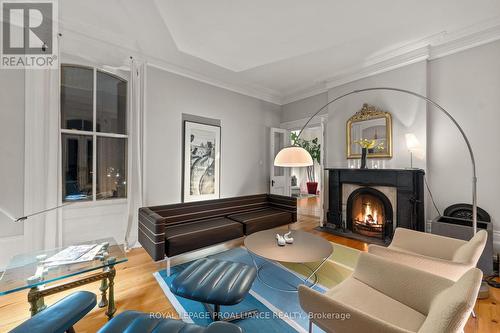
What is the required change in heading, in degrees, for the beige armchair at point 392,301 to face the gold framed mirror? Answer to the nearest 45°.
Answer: approximately 45° to its right

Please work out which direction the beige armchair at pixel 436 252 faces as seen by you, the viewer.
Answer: facing away from the viewer and to the left of the viewer

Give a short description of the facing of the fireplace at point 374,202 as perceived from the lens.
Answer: facing the viewer and to the left of the viewer

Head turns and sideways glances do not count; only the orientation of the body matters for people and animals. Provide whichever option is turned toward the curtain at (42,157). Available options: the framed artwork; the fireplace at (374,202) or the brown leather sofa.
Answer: the fireplace

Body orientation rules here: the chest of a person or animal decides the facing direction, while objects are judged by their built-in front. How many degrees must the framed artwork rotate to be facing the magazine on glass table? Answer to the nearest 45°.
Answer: approximately 90° to its right

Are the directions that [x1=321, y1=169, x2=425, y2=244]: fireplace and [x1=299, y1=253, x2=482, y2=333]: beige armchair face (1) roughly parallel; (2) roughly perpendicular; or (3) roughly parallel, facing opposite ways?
roughly perpendicular

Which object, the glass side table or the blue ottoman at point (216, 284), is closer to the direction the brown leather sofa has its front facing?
the blue ottoman

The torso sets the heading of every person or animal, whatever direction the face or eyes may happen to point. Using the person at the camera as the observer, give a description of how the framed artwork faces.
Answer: facing the viewer and to the right of the viewer

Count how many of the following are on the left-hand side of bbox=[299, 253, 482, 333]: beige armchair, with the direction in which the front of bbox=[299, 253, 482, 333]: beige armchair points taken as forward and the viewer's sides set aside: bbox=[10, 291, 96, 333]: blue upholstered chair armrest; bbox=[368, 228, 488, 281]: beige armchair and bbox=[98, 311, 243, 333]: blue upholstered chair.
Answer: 2

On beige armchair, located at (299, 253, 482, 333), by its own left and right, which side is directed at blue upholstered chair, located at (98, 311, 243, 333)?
left

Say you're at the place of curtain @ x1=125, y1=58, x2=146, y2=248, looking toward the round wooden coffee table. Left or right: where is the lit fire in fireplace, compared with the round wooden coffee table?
left

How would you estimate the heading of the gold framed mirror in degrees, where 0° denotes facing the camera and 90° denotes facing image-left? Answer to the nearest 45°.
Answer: approximately 45°

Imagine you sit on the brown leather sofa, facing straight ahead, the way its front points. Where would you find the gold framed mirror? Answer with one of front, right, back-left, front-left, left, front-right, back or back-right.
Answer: front-left
